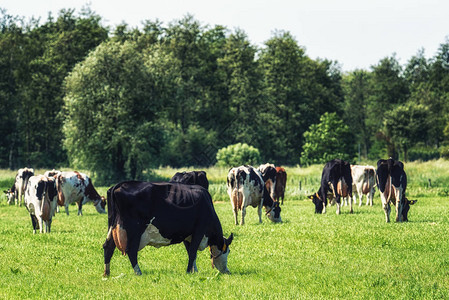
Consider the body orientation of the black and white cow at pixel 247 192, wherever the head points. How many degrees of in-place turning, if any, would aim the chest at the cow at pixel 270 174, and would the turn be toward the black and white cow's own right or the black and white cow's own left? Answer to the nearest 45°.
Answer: approximately 45° to the black and white cow's own left

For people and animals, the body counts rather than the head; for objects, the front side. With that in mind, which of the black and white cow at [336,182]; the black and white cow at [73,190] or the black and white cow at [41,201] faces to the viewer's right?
the black and white cow at [73,190]

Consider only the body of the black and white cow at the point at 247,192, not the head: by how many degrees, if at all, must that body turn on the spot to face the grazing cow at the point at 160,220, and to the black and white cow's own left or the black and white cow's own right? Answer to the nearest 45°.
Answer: approximately 135° to the black and white cow's own right

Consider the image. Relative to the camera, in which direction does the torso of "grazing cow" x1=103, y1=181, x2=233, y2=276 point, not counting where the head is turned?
to the viewer's right

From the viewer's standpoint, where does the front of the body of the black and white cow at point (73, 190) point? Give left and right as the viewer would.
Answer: facing to the right of the viewer

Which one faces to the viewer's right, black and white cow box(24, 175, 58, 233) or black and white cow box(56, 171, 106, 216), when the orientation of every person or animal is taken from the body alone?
black and white cow box(56, 171, 106, 216)

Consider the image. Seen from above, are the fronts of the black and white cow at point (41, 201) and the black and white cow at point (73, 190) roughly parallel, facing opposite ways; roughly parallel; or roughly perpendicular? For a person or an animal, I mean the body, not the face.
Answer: roughly perpendicular

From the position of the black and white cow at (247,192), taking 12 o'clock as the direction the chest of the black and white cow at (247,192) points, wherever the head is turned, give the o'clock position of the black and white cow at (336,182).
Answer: the black and white cow at (336,182) is roughly at 12 o'clock from the black and white cow at (247,192).

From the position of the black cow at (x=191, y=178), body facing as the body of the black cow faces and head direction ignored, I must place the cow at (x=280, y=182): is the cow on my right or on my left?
on my right

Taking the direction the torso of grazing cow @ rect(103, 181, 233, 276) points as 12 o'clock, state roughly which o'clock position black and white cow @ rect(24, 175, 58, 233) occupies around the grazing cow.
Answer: The black and white cow is roughly at 8 o'clock from the grazing cow.

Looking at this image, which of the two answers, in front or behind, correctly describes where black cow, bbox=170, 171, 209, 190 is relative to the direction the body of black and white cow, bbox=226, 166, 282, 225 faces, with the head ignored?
behind
